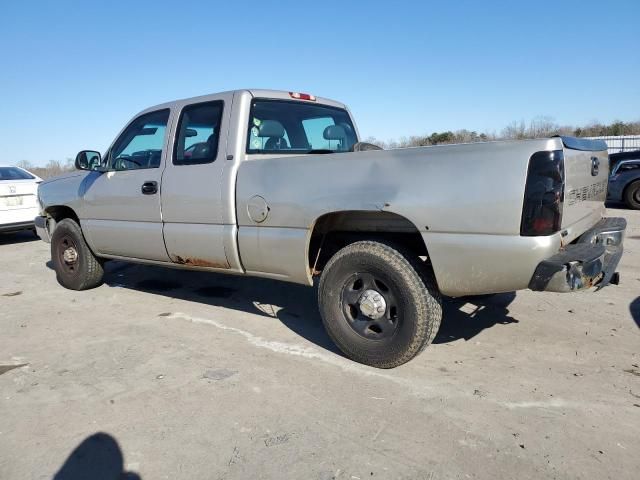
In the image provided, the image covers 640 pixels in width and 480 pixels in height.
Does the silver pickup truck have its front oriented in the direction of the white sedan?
yes

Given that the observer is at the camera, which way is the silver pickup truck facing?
facing away from the viewer and to the left of the viewer
